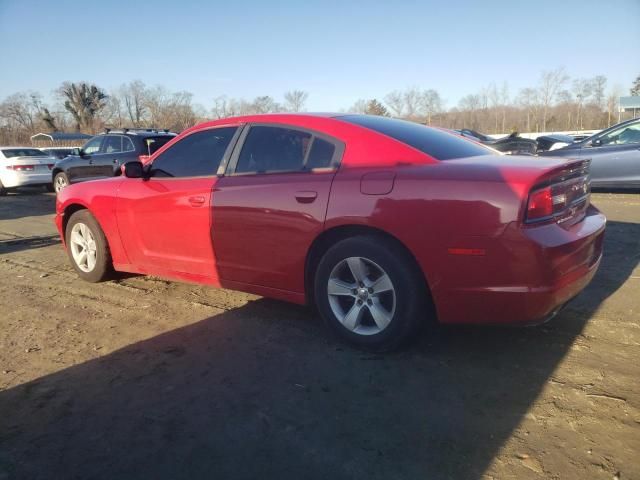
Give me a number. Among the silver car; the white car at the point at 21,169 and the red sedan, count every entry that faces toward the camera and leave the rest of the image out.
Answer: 0

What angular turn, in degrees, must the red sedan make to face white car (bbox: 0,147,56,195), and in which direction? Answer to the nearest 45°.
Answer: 0° — it already faces it

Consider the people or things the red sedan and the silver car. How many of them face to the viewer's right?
0

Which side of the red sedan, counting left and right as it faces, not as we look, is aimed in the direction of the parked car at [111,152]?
front

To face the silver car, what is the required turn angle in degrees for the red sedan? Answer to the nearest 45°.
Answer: approximately 90° to its right

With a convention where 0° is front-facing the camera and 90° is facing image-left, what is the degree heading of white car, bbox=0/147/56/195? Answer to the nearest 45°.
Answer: approximately 135°

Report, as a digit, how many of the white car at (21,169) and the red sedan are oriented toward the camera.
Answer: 0

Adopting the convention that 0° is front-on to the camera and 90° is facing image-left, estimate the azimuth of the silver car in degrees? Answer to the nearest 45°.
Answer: approximately 90°

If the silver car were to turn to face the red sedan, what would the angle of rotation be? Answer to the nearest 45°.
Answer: approximately 90° to its left

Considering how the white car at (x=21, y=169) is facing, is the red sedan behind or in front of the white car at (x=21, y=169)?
behind

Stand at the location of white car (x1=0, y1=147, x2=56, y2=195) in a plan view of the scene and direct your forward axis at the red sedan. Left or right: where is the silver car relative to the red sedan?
left
